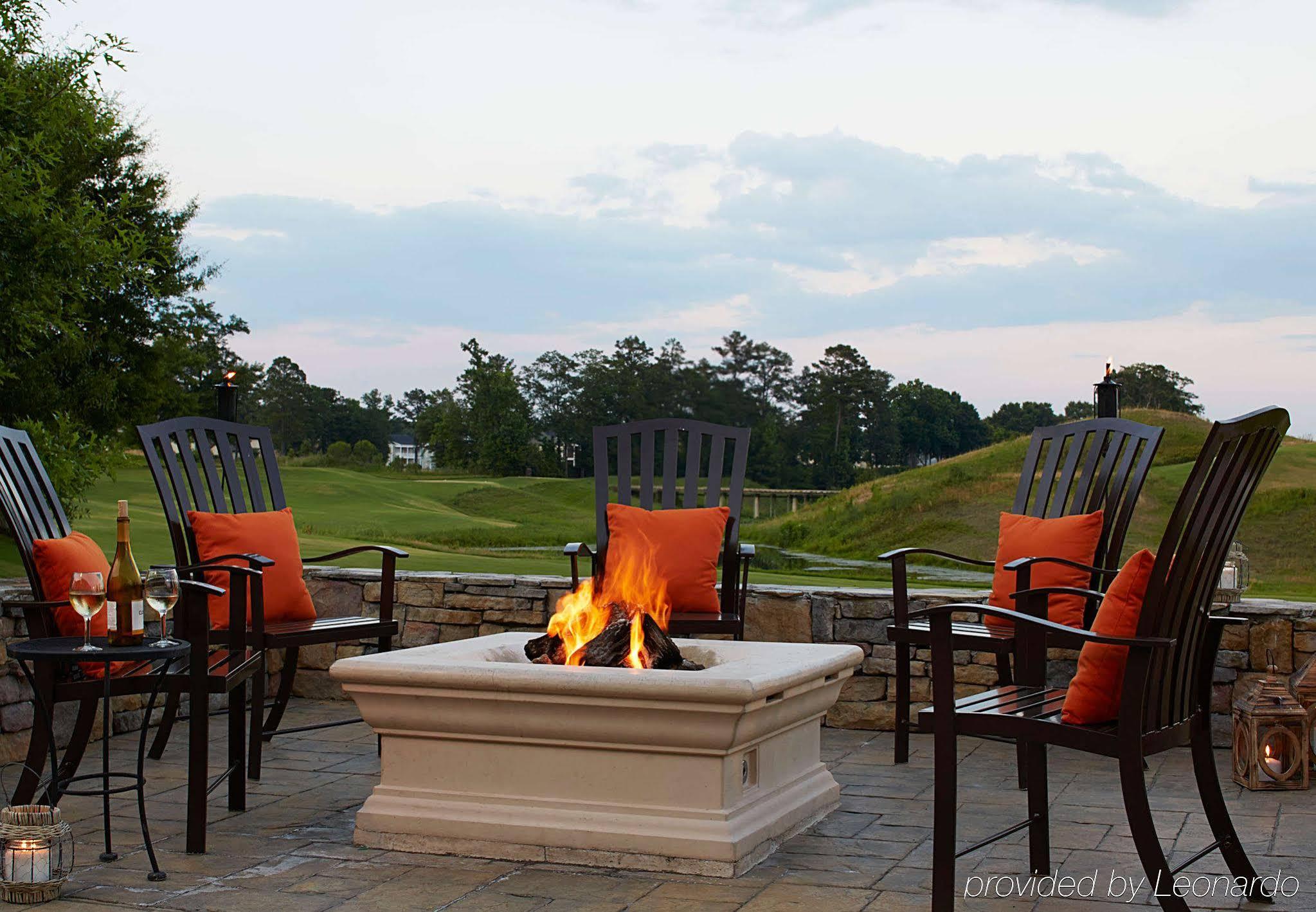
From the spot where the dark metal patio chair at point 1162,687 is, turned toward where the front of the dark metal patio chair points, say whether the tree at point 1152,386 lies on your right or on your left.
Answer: on your right

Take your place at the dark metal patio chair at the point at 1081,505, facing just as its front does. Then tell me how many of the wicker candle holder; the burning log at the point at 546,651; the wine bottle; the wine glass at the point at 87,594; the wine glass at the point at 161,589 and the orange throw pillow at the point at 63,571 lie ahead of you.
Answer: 6

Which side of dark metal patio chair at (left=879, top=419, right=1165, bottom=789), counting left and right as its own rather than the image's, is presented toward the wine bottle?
front

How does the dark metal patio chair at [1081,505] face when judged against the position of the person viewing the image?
facing the viewer and to the left of the viewer

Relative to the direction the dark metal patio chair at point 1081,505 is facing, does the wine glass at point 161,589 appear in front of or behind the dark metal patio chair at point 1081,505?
in front

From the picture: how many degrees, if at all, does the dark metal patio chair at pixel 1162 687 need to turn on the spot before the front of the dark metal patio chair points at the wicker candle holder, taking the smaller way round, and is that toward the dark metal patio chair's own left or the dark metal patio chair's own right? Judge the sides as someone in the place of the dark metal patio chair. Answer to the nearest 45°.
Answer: approximately 45° to the dark metal patio chair's own left

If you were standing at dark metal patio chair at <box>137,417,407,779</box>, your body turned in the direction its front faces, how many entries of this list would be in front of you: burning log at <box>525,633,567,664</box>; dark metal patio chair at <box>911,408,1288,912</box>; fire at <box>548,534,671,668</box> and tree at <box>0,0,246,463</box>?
3

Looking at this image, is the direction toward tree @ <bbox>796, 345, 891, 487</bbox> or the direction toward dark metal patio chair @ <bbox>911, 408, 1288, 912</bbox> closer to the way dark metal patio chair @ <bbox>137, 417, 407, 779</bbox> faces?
the dark metal patio chair

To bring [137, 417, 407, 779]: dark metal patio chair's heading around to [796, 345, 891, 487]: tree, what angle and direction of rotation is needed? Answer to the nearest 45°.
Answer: approximately 90° to its left

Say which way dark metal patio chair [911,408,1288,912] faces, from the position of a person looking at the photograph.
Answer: facing away from the viewer and to the left of the viewer

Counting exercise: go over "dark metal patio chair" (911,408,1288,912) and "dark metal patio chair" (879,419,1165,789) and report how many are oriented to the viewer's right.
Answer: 0

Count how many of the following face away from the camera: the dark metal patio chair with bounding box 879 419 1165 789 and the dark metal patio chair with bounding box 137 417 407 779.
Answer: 0

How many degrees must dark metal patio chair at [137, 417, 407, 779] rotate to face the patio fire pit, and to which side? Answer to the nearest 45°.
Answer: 0° — it already faces it

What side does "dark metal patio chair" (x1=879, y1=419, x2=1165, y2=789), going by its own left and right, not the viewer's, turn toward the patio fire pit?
front

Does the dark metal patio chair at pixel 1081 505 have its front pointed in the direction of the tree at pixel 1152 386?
no

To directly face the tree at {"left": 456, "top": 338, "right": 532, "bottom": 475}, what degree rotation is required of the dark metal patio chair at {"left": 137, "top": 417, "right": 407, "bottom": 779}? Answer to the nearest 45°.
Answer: approximately 135° to its left

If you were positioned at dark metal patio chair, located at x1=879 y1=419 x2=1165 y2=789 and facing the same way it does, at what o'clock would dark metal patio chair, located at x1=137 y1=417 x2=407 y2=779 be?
dark metal patio chair, located at x1=137 y1=417 x2=407 y2=779 is roughly at 1 o'clock from dark metal patio chair, located at x1=879 y1=419 x2=1165 y2=789.

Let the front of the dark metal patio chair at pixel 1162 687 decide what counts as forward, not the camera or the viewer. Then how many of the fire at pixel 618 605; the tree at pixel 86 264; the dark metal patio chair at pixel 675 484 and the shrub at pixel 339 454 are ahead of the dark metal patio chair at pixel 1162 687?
4

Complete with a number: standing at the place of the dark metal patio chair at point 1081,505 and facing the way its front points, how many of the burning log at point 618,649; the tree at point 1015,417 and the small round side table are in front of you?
2

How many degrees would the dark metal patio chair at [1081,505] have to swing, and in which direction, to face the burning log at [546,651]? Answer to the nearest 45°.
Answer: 0° — it already faces it

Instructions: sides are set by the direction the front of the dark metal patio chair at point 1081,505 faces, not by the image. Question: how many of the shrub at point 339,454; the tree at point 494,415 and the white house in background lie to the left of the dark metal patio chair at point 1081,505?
0

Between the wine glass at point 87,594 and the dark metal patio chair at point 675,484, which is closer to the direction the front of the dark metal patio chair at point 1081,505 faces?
the wine glass
